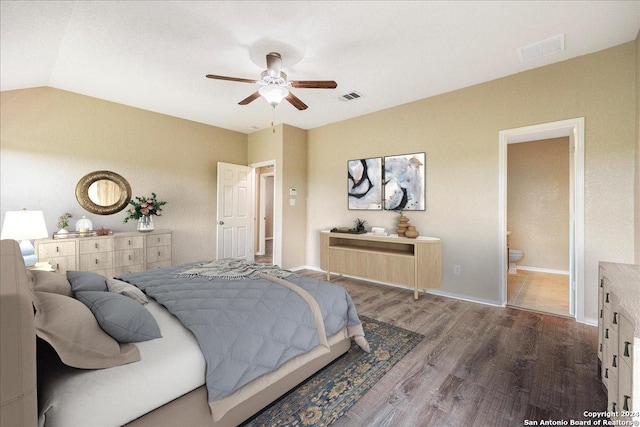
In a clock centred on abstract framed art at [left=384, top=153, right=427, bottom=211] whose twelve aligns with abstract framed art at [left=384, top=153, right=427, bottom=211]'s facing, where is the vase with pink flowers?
The vase with pink flowers is roughly at 1 o'clock from the abstract framed art.

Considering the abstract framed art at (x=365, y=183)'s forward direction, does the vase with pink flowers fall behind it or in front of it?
in front

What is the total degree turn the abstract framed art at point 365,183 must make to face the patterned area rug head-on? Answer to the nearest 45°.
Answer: approximately 45° to its left

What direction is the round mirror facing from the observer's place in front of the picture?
facing the viewer

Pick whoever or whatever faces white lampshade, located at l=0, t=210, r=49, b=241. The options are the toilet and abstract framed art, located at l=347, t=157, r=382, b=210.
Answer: the abstract framed art

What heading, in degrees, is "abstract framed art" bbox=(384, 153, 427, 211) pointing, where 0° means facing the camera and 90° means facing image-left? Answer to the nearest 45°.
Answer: approximately 45°

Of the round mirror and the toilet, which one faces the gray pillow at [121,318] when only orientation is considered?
the round mirror

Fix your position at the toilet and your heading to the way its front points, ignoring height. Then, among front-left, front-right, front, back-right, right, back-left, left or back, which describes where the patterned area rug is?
right

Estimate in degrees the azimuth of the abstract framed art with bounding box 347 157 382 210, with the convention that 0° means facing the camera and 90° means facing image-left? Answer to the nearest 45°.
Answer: approximately 45°

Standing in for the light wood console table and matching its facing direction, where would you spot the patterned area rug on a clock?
The patterned area rug is roughly at 11 o'clock from the light wood console table.

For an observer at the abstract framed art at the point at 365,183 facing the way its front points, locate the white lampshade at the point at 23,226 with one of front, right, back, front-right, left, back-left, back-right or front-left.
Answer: front

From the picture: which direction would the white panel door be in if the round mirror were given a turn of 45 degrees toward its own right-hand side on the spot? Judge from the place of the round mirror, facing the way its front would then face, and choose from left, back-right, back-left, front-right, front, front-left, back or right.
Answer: back-left

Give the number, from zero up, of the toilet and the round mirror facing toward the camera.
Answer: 1

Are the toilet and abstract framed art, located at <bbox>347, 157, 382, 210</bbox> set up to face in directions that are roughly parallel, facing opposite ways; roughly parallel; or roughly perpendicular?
roughly perpendicular

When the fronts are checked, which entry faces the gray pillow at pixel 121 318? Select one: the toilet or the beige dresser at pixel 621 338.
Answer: the beige dresser

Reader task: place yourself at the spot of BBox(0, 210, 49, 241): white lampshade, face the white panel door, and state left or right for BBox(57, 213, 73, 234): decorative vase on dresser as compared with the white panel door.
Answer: left
